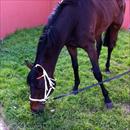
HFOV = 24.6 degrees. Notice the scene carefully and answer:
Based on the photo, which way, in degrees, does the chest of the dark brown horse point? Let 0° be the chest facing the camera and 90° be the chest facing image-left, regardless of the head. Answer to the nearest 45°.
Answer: approximately 45°
